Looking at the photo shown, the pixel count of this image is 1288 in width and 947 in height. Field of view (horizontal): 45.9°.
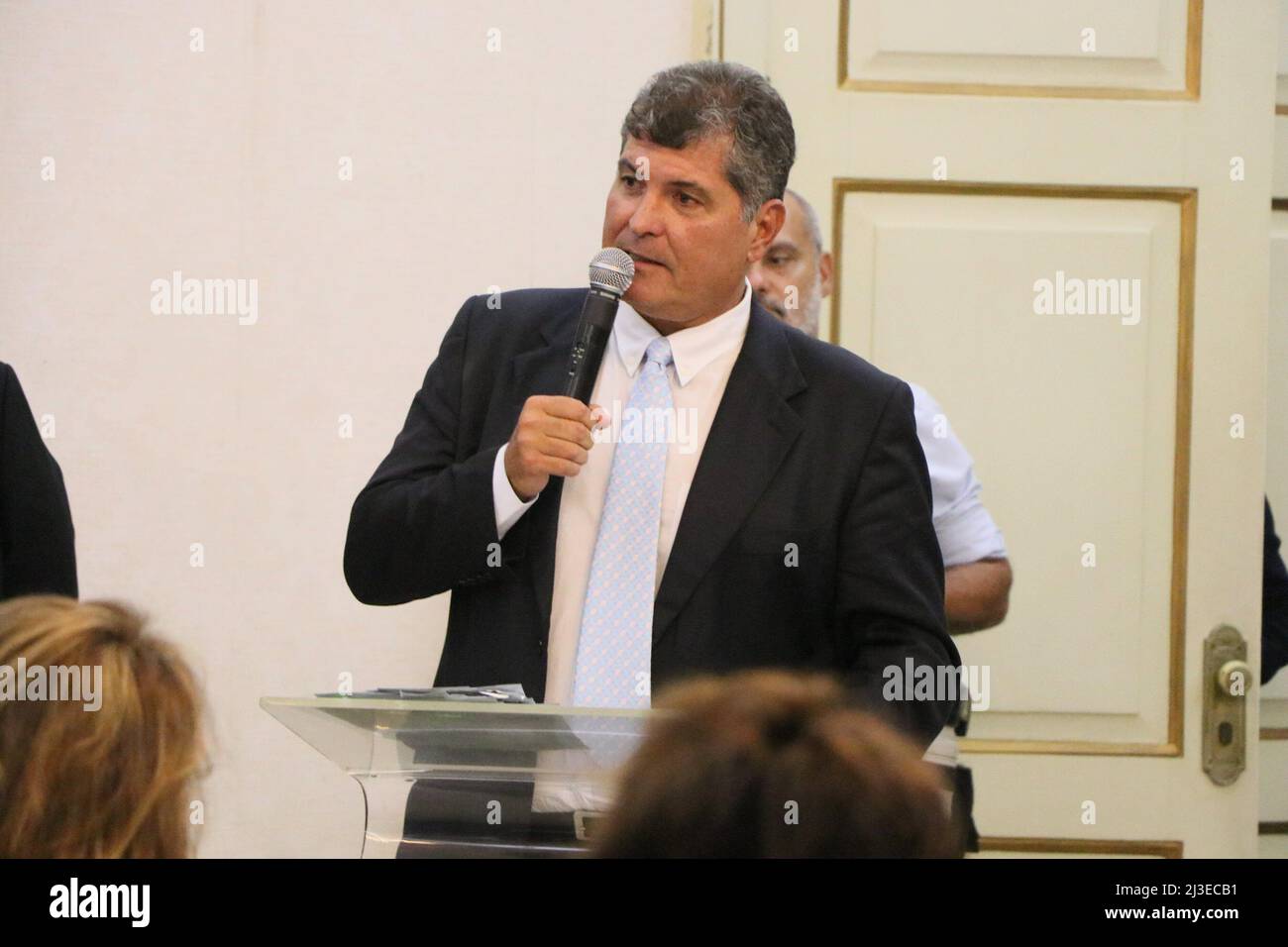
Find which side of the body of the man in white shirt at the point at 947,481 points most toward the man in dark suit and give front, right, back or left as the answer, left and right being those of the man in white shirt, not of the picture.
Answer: front

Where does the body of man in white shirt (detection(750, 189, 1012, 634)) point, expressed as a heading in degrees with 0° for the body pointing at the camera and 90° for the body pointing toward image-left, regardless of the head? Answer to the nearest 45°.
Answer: approximately 45°

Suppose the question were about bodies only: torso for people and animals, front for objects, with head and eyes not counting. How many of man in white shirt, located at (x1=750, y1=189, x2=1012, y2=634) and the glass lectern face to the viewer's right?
0

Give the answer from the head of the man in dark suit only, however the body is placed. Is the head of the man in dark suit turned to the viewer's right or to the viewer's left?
to the viewer's left
